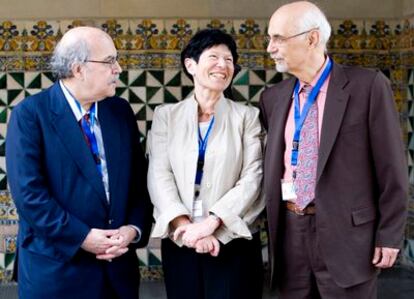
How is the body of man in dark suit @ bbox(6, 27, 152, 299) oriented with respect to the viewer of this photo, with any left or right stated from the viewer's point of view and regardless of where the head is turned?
facing the viewer and to the right of the viewer

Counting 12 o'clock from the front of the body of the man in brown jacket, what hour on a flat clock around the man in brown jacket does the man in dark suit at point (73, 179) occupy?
The man in dark suit is roughly at 1 o'clock from the man in brown jacket.

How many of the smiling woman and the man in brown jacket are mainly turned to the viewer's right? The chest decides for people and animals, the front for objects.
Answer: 0

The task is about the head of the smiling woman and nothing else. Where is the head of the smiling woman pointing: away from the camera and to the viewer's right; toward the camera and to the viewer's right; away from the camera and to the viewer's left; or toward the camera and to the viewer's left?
toward the camera and to the viewer's right

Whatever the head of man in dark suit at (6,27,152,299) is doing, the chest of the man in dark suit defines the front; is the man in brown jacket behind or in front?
in front

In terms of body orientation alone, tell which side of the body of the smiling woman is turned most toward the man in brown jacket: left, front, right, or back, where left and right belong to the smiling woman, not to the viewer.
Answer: left

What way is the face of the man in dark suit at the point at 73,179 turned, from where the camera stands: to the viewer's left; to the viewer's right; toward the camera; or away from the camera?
to the viewer's right

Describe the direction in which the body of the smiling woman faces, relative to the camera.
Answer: toward the camera

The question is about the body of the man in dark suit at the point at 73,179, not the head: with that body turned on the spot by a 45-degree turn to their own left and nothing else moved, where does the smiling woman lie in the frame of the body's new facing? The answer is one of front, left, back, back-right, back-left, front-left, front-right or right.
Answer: front

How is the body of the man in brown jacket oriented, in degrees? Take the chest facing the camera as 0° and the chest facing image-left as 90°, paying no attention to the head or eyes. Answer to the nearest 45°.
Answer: approximately 45°
